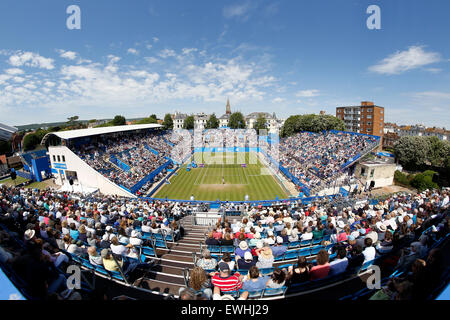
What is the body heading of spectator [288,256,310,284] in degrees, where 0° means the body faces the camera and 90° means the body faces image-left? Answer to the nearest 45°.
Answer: approximately 180°

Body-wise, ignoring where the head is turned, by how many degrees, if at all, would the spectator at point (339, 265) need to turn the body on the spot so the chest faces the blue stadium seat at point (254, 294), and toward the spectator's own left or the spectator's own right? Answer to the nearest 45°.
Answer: approximately 90° to the spectator's own left

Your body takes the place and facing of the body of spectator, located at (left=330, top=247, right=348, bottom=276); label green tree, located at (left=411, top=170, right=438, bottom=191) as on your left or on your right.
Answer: on your right

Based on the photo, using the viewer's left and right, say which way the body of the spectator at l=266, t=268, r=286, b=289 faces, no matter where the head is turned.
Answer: facing away from the viewer

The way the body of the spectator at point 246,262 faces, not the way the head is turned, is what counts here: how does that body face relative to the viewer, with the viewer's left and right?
facing away from the viewer

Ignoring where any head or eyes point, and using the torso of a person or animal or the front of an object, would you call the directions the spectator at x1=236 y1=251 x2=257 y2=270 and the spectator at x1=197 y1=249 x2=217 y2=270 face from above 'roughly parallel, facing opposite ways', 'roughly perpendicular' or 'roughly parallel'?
roughly parallel

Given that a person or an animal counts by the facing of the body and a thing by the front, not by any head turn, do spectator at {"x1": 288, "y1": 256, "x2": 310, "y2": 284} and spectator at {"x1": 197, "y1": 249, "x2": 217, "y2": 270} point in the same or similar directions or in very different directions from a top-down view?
same or similar directions

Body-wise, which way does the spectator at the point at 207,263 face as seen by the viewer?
away from the camera

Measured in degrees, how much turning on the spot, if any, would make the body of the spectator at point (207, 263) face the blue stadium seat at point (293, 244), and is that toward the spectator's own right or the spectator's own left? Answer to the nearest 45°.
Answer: approximately 45° to the spectator's own right

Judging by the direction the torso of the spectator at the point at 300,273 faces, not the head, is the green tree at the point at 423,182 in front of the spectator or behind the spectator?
in front

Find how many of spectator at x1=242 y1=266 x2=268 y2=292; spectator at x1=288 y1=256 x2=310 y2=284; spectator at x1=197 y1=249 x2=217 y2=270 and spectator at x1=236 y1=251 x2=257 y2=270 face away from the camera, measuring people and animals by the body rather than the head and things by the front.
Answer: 4

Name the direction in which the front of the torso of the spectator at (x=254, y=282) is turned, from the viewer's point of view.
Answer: away from the camera

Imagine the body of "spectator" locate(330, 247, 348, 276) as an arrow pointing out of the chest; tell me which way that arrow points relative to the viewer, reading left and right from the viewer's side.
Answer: facing away from the viewer and to the left of the viewer

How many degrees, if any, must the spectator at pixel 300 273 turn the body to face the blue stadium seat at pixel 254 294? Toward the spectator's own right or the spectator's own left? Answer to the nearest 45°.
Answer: approximately 135° to the spectator's own left

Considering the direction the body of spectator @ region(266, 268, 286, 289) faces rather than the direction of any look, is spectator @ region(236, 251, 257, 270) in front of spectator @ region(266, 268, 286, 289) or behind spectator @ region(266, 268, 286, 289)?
in front
